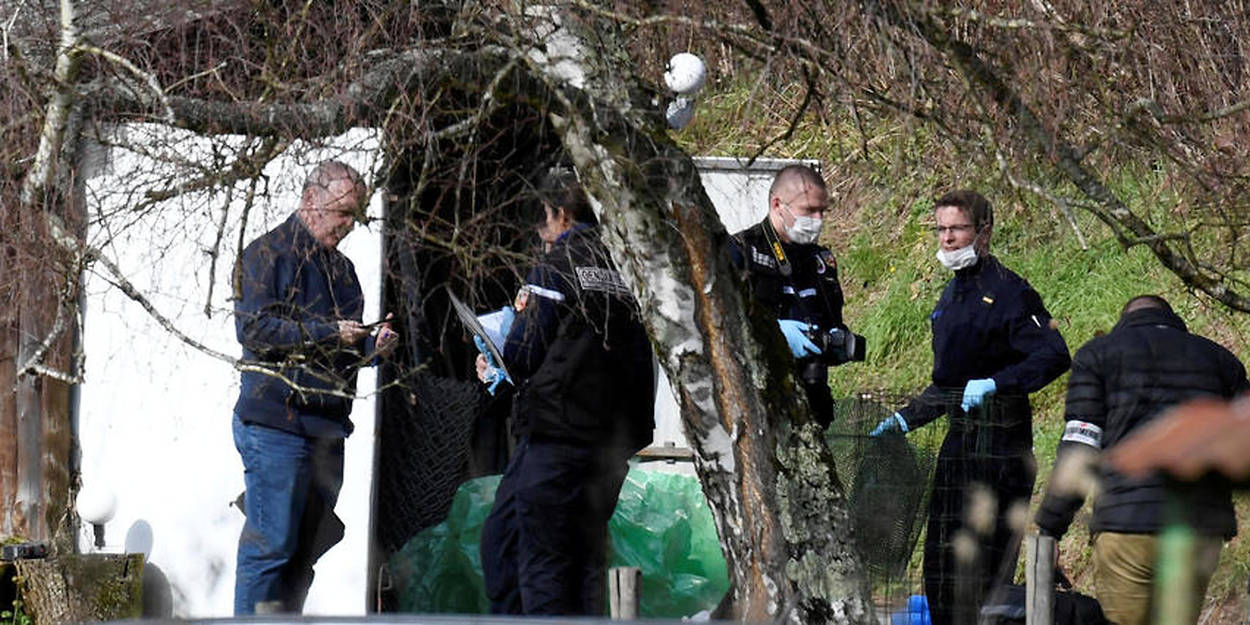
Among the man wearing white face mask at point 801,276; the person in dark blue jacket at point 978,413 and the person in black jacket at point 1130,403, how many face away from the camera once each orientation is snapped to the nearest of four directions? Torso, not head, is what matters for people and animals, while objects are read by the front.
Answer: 1

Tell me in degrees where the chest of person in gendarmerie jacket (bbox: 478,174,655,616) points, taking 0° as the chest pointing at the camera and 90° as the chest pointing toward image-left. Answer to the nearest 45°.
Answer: approximately 135°

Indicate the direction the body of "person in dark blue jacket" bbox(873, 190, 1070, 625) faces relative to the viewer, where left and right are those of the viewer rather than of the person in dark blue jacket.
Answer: facing the viewer and to the left of the viewer

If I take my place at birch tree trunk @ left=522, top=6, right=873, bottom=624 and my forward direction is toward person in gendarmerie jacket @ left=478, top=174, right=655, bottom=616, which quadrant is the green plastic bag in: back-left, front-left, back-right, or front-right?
front-right

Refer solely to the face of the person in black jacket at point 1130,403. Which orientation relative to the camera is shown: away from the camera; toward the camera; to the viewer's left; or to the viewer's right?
away from the camera

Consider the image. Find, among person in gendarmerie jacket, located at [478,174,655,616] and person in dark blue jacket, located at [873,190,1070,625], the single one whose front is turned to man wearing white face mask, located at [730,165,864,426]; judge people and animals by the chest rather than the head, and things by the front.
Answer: the person in dark blue jacket

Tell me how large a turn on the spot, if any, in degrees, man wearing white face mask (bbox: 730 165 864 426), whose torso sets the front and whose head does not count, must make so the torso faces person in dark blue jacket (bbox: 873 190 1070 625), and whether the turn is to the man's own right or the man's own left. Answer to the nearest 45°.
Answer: approximately 90° to the man's own left

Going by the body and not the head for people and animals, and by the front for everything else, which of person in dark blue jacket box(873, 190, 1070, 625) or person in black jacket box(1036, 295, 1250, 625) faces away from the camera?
person in black jacket box(1036, 295, 1250, 625)

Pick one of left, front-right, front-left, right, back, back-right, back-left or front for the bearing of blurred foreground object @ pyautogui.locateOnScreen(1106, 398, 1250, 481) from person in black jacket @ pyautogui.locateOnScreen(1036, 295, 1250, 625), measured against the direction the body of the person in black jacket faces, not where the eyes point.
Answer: back

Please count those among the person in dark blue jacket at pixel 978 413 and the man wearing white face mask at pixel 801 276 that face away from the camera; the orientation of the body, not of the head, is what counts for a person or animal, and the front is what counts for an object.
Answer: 0

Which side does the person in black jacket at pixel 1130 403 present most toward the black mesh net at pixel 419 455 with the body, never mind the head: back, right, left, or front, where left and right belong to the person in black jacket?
left

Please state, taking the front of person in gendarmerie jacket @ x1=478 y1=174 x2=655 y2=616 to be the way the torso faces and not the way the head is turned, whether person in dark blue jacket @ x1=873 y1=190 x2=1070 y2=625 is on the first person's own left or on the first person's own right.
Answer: on the first person's own right

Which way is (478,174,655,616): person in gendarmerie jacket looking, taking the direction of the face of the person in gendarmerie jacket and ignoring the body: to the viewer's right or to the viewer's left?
to the viewer's left

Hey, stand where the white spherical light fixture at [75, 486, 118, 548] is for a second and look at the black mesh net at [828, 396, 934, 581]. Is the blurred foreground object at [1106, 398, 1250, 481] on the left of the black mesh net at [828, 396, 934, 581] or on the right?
right

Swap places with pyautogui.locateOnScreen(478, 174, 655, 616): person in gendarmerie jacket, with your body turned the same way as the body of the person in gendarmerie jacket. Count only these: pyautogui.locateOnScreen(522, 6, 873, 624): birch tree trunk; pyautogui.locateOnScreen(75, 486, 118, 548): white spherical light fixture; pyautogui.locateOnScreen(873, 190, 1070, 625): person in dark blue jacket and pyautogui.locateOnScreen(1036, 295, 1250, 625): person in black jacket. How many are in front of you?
1

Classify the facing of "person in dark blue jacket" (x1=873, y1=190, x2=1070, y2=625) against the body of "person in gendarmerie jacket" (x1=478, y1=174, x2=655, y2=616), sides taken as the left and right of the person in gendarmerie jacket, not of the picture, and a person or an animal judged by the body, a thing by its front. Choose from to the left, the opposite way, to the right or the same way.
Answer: to the left

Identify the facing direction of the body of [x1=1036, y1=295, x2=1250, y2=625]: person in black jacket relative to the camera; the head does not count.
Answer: away from the camera
